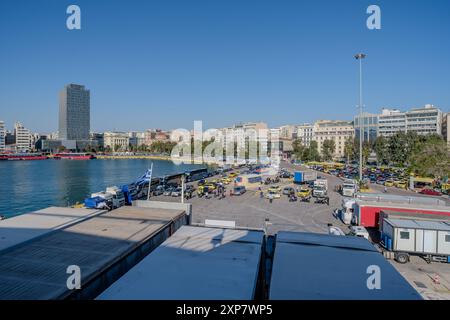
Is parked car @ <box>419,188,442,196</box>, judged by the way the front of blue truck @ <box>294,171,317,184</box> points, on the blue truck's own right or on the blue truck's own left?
on the blue truck's own left

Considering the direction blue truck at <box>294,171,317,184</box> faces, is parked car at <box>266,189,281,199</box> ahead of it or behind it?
ahead

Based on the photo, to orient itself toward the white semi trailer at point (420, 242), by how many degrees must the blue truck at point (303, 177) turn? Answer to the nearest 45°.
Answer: approximately 45° to its left

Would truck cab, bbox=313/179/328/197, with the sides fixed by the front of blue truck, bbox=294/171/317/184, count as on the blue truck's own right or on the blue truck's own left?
on the blue truck's own left

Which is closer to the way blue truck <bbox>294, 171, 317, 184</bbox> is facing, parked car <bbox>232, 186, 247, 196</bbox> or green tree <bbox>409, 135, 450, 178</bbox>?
the parked car

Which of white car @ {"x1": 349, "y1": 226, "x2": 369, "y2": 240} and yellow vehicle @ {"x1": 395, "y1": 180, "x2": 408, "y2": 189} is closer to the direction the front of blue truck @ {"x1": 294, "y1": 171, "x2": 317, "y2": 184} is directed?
the white car

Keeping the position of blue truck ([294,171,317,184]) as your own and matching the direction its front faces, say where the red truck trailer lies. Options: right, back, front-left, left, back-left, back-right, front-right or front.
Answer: front-left

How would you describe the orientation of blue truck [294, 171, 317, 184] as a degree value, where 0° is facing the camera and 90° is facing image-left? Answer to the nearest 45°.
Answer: approximately 45°

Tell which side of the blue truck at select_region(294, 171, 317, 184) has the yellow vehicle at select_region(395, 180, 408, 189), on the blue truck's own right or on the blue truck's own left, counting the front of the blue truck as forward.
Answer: on the blue truck's own left
